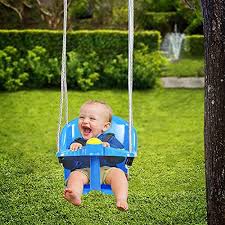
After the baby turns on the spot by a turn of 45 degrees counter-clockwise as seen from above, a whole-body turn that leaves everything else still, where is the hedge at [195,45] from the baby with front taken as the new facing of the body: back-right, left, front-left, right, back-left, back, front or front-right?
back-left

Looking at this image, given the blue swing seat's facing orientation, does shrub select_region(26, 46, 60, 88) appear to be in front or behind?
behind

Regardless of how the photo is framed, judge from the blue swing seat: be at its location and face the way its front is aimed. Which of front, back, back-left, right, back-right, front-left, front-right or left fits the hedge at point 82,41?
back

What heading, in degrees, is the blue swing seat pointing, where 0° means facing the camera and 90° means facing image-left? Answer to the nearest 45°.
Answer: approximately 0°

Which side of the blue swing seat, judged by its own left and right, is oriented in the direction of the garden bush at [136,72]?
back

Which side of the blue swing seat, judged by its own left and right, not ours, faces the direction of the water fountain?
back

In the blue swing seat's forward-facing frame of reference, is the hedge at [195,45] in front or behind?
behind

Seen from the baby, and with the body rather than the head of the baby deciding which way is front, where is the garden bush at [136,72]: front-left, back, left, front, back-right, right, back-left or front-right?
back

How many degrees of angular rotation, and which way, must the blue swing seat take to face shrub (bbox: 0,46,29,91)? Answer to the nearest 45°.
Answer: approximately 180°

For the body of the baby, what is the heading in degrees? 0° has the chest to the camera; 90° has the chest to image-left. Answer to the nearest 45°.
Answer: approximately 0°
